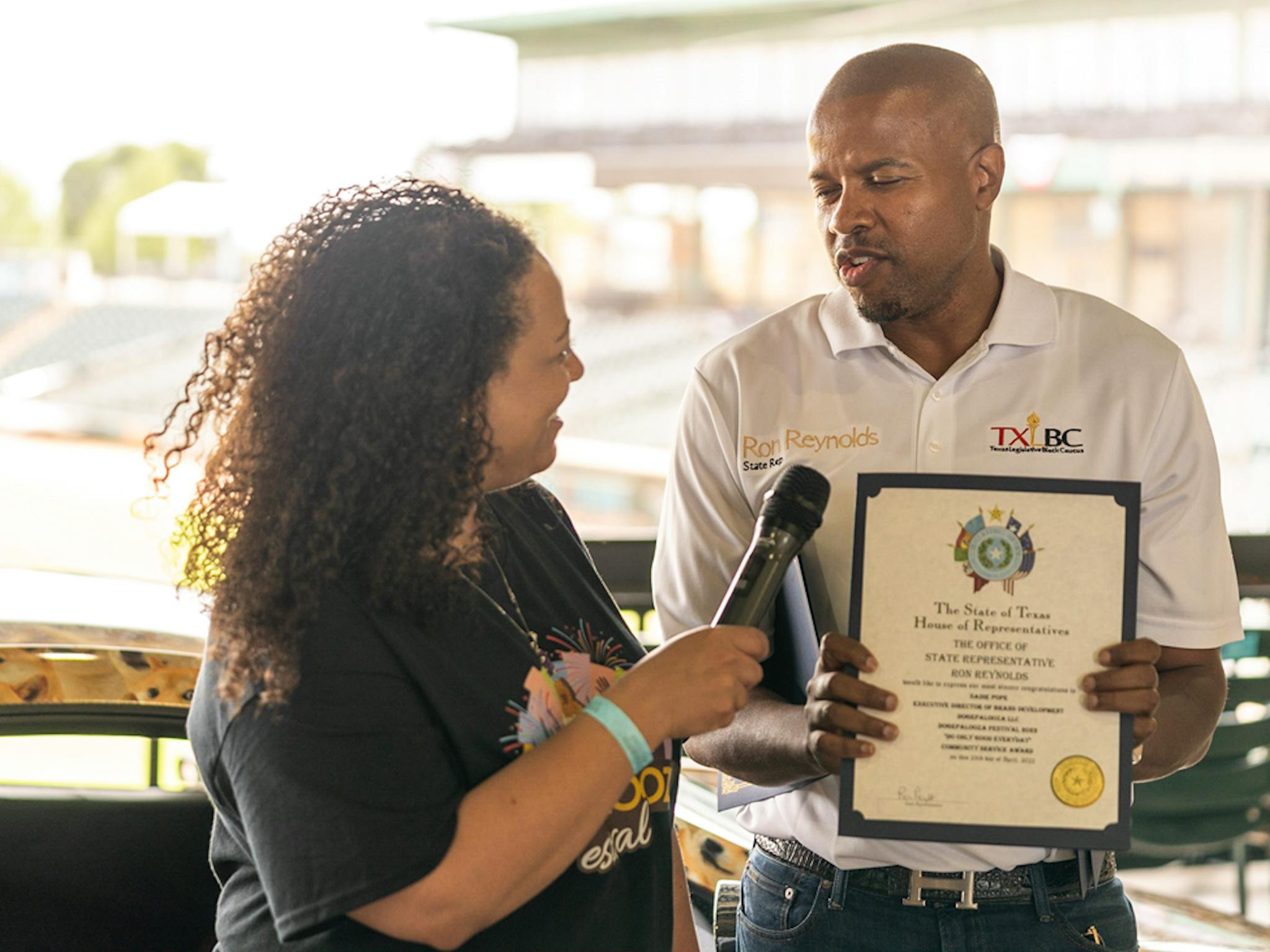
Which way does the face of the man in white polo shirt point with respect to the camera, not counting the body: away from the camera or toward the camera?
toward the camera

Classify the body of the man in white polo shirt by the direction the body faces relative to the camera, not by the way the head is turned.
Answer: toward the camera

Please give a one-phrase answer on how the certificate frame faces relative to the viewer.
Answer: facing the viewer

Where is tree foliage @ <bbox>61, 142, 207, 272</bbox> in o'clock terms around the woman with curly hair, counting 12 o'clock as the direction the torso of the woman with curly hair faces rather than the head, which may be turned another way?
The tree foliage is roughly at 7 o'clock from the woman with curly hair.

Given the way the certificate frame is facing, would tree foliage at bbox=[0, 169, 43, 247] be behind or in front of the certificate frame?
behind

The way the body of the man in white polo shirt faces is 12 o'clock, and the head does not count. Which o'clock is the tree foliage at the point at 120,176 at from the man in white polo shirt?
The tree foliage is roughly at 5 o'clock from the man in white polo shirt.

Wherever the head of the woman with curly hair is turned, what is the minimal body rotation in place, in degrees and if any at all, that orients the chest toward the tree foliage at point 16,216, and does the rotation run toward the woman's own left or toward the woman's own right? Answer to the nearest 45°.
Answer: approximately 135° to the woman's own left

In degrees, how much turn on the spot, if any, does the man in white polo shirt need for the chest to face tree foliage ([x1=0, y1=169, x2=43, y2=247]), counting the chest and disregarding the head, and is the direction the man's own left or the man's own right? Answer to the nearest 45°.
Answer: approximately 135° to the man's own right

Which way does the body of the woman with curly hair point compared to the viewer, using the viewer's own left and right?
facing the viewer and to the right of the viewer

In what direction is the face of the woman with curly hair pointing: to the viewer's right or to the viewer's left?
to the viewer's right

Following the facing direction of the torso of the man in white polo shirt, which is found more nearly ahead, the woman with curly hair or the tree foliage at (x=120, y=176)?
the woman with curly hair
